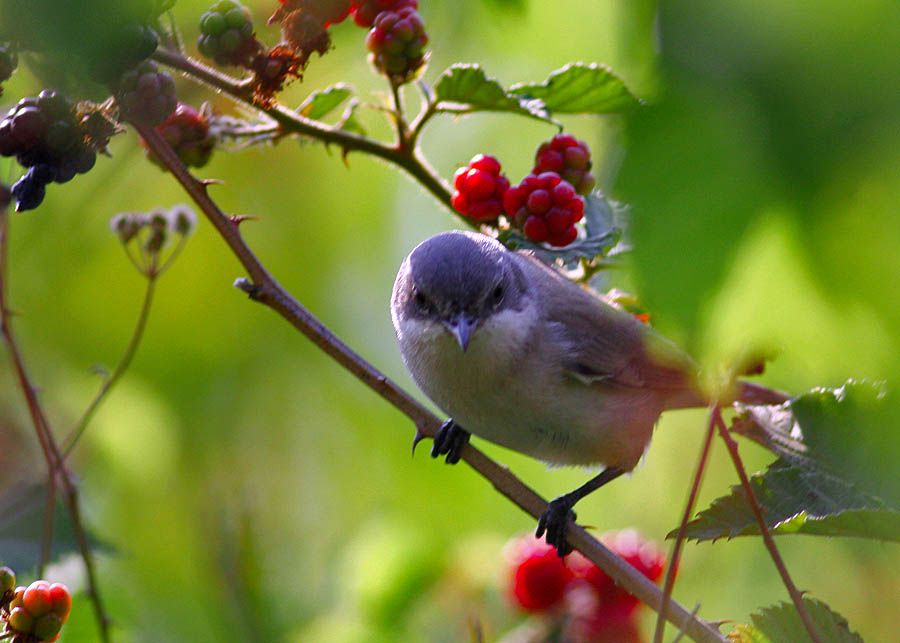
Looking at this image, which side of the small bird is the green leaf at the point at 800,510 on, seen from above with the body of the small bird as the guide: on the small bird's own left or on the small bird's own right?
on the small bird's own left

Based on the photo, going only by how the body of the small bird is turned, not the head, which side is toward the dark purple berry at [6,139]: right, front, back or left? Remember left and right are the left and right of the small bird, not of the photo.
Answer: front

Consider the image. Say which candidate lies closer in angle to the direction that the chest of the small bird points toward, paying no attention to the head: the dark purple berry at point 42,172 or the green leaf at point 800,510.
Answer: the dark purple berry

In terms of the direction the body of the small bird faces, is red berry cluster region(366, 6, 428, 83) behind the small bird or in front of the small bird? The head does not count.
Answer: in front

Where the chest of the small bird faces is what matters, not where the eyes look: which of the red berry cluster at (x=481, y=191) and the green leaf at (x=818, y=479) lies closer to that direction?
the red berry cluster

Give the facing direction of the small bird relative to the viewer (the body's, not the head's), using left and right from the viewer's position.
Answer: facing the viewer and to the left of the viewer

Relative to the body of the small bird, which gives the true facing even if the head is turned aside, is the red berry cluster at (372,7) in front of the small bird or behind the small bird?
in front

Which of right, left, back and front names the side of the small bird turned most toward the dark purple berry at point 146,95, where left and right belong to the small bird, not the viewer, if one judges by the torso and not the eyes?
front
